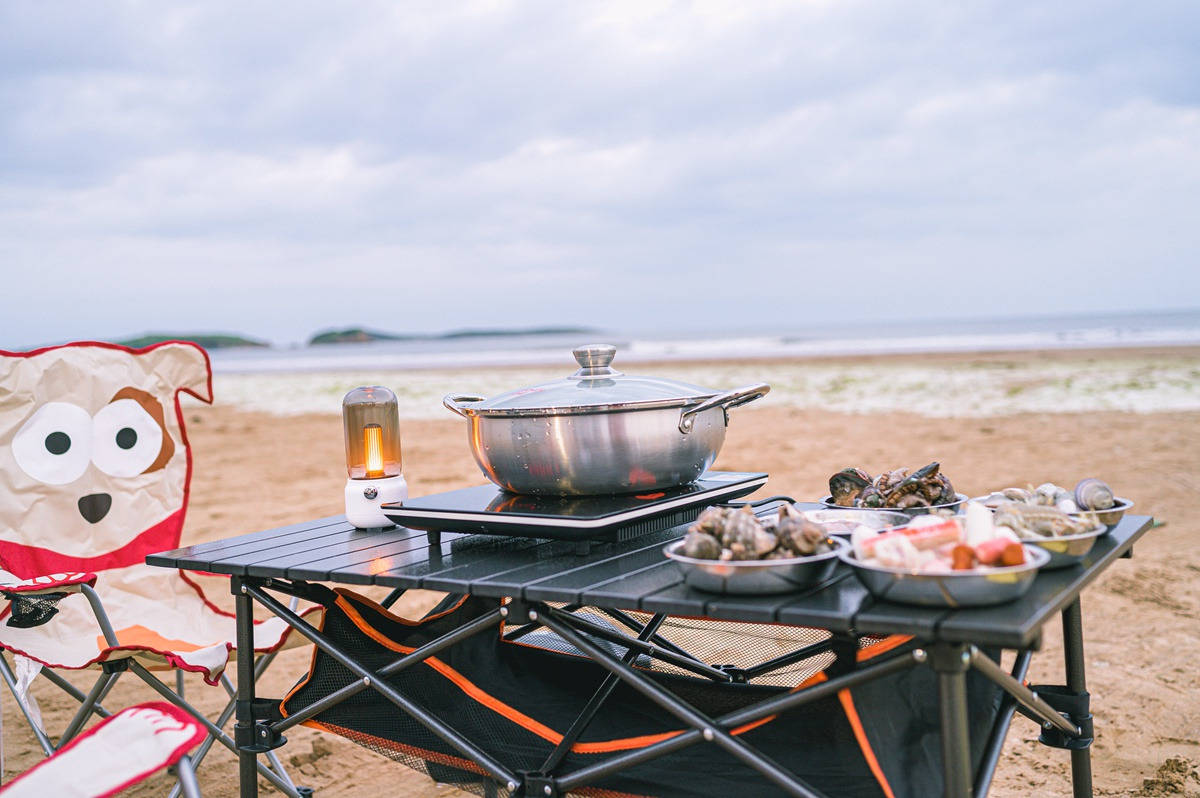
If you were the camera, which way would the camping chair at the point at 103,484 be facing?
facing the viewer and to the right of the viewer

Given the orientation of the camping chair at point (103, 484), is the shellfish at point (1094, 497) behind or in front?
in front

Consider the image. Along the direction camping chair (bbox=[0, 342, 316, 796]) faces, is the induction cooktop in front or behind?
in front

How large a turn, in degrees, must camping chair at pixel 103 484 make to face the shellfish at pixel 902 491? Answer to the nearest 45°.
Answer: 0° — it already faces it

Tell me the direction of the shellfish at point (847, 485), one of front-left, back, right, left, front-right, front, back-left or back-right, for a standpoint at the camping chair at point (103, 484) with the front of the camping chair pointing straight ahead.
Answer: front

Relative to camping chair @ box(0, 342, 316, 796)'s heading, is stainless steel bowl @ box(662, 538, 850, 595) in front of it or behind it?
in front
